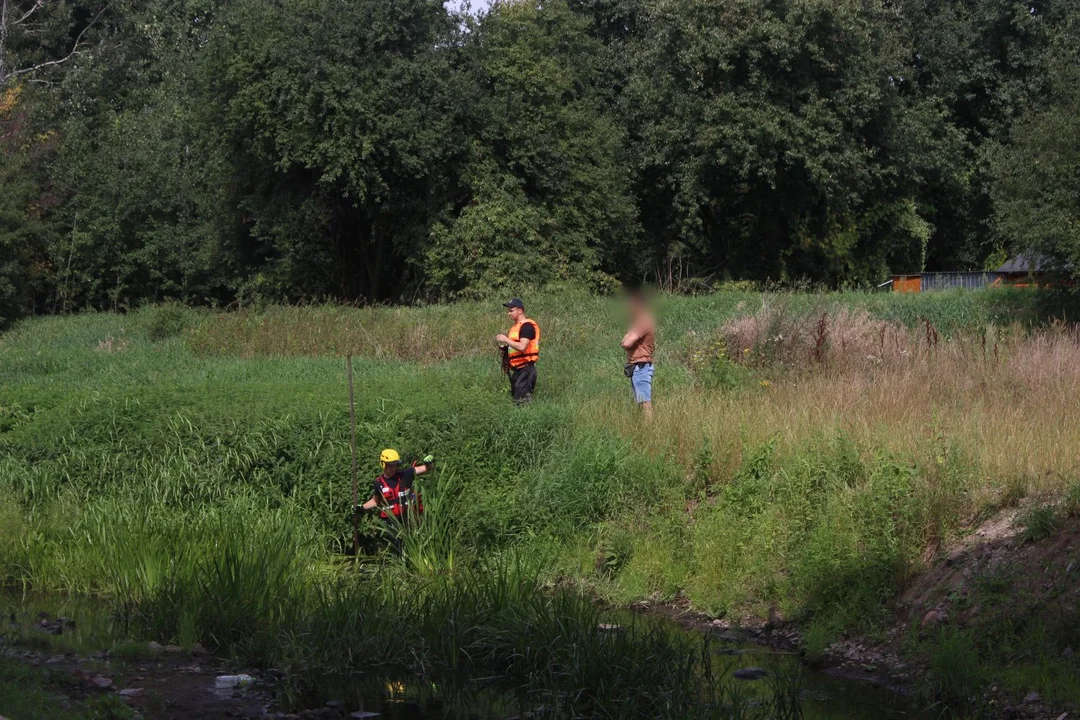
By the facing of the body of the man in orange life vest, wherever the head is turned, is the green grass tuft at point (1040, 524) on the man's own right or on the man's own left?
on the man's own left

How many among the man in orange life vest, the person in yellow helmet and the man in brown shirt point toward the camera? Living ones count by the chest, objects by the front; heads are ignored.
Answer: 1

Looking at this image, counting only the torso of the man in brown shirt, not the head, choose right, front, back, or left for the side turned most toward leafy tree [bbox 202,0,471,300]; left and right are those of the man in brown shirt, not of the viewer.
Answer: right

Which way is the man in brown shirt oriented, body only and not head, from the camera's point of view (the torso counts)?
to the viewer's left

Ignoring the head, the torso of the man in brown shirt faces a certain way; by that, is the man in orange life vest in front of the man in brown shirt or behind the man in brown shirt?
in front

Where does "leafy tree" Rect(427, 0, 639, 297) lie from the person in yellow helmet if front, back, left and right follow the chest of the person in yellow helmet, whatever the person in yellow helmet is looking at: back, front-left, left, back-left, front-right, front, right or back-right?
back

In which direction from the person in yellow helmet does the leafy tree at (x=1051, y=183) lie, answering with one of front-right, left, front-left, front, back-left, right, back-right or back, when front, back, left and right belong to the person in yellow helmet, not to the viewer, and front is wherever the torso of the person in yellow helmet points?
back-left

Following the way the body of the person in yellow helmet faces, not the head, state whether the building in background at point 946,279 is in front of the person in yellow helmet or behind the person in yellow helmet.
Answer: behind
